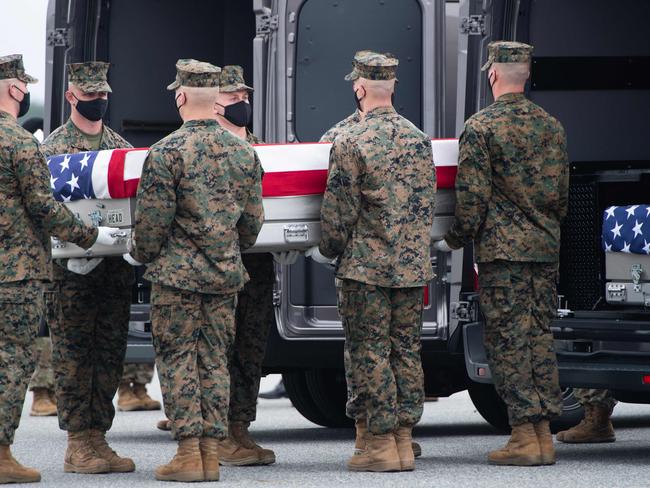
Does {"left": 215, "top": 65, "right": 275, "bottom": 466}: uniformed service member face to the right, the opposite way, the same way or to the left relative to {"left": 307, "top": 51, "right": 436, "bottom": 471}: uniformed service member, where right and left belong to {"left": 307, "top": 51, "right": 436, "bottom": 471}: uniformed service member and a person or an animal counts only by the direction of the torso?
the opposite way

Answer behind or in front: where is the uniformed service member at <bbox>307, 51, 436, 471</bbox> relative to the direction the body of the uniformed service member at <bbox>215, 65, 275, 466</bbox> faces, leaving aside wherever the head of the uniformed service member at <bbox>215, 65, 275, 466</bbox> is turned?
in front

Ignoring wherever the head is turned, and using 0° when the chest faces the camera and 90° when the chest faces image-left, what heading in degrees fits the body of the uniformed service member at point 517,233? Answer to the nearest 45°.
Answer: approximately 135°

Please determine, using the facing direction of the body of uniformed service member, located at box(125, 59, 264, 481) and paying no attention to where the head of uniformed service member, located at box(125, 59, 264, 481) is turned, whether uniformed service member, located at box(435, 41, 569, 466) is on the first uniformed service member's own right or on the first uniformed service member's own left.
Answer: on the first uniformed service member's own right

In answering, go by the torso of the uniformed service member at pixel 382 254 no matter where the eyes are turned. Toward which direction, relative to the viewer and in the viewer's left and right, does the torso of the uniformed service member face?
facing away from the viewer and to the left of the viewer

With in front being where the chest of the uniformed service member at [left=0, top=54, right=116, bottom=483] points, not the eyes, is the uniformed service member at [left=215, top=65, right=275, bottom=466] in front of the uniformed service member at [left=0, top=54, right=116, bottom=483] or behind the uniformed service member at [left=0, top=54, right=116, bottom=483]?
in front

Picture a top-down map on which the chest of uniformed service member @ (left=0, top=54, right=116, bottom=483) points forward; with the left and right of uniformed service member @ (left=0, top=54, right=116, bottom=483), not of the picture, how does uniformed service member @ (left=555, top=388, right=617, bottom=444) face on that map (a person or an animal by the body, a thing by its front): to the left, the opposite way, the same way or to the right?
the opposite way
